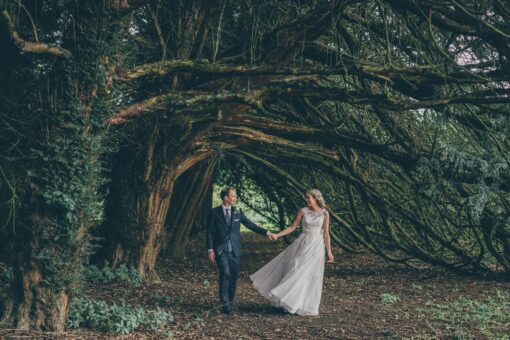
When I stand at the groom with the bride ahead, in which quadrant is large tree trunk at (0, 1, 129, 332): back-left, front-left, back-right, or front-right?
back-right

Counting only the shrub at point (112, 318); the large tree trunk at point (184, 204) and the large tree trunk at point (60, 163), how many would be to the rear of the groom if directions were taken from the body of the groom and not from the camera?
1

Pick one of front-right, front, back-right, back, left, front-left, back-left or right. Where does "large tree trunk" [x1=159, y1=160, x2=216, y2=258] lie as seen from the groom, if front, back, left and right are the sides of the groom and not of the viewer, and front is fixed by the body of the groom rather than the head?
back

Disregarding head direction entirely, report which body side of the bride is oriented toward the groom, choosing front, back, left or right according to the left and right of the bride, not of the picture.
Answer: right

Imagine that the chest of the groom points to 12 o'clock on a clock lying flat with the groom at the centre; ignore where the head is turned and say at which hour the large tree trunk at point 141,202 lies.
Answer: The large tree trunk is roughly at 5 o'clock from the groom.

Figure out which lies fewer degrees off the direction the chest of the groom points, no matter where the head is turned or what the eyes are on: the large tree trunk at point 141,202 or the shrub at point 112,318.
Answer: the shrub

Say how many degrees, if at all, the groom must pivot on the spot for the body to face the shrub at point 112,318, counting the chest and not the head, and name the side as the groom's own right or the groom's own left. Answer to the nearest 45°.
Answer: approximately 45° to the groom's own right

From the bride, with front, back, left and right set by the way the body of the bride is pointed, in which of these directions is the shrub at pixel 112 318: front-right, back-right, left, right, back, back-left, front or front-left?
front-right

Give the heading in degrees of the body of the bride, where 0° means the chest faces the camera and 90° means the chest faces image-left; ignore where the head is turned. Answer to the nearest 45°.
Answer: approximately 0°

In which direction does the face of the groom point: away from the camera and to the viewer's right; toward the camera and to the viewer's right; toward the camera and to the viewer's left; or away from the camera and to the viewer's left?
toward the camera and to the viewer's right

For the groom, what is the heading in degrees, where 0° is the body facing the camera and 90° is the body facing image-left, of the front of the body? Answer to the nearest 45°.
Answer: approximately 0°

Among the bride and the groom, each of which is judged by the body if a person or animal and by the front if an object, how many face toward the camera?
2
